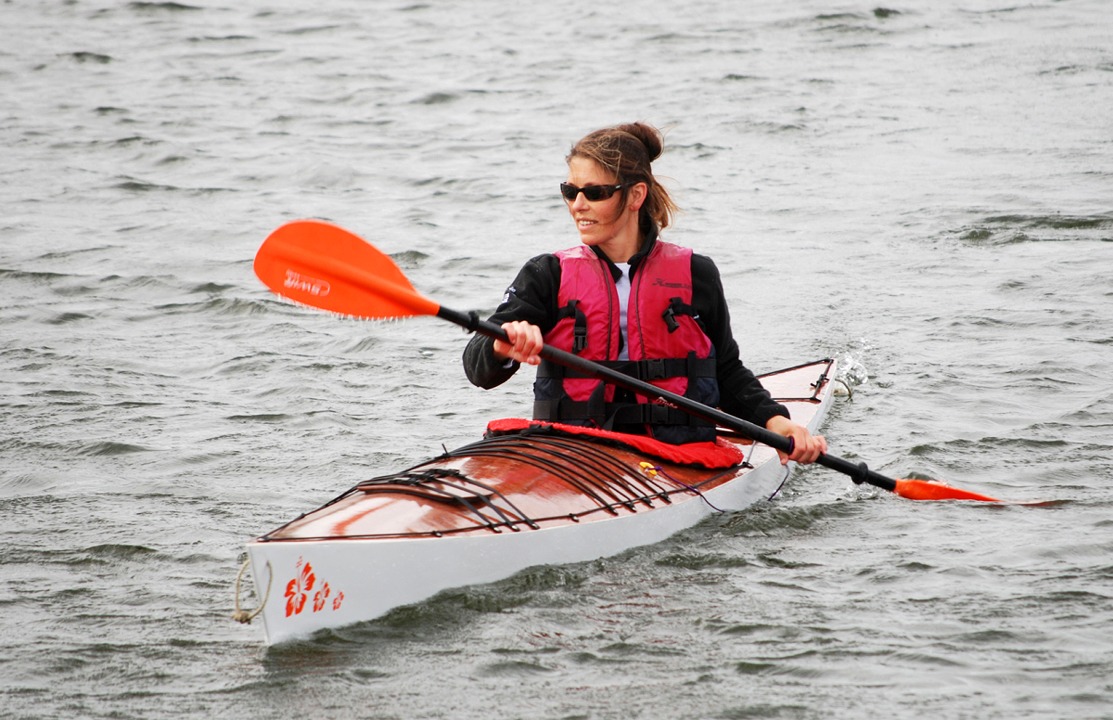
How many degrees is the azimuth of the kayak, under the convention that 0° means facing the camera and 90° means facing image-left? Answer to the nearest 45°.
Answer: approximately 45°

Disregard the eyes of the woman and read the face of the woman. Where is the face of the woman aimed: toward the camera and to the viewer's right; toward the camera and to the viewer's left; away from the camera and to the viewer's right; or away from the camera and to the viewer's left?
toward the camera and to the viewer's left

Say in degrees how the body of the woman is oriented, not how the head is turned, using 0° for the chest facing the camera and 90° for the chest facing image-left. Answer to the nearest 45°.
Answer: approximately 0°
